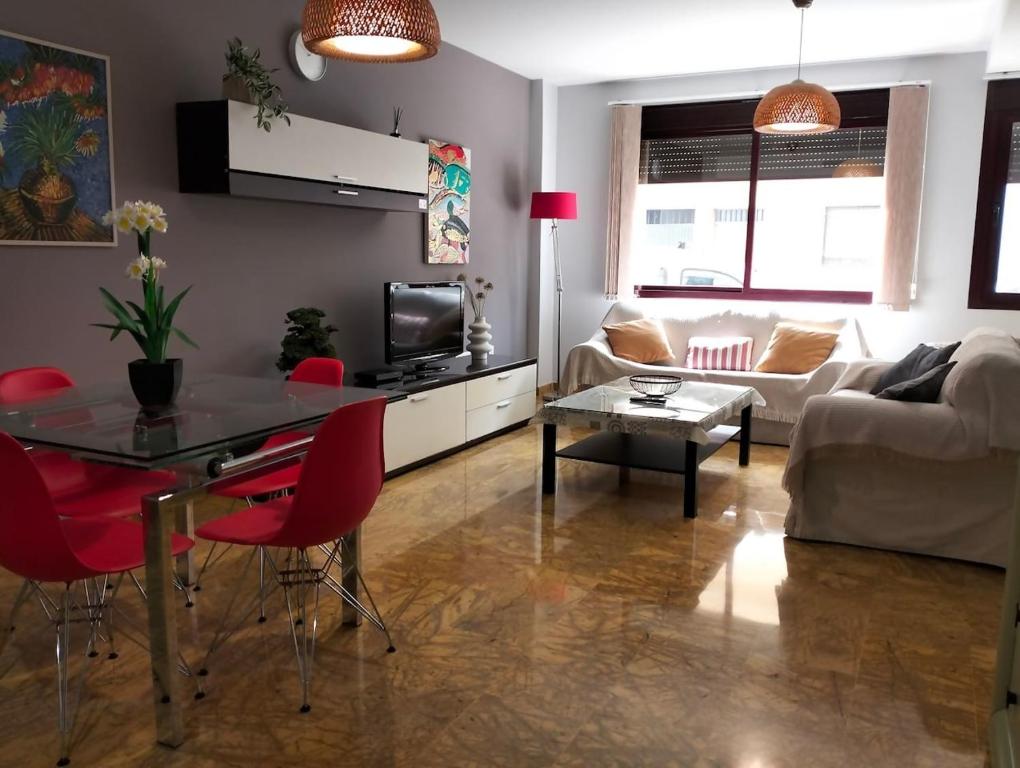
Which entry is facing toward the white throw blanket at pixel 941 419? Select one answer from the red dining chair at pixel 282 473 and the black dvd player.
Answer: the black dvd player

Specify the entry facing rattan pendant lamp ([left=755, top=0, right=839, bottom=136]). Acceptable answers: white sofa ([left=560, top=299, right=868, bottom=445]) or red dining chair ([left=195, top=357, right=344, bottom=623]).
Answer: the white sofa

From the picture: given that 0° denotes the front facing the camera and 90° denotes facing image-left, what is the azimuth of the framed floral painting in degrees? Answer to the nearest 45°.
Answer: approximately 315°

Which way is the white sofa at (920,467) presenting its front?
to the viewer's left

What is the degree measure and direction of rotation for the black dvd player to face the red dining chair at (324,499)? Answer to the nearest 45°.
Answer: approximately 45° to its right

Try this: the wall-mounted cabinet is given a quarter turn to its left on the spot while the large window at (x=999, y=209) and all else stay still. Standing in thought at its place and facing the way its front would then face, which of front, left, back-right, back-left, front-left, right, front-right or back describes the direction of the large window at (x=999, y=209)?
front-right

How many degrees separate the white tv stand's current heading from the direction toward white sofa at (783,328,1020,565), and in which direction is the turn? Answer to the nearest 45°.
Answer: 0° — it already faces it

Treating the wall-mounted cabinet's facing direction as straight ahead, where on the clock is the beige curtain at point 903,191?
The beige curtain is roughly at 10 o'clock from the wall-mounted cabinet.

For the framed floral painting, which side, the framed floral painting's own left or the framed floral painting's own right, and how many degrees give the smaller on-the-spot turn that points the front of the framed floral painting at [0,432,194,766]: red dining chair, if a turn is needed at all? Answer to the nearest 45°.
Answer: approximately 45° to the framed floral painting's own right

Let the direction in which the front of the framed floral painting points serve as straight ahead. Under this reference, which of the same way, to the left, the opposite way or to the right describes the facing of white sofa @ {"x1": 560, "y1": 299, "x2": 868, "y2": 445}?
to the right

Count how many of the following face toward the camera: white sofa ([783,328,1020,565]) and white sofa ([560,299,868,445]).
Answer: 1

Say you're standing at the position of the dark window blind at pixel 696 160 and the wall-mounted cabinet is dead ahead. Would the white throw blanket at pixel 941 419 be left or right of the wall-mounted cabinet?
left

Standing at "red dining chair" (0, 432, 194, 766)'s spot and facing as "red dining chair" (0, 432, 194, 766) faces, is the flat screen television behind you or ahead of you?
ahead
